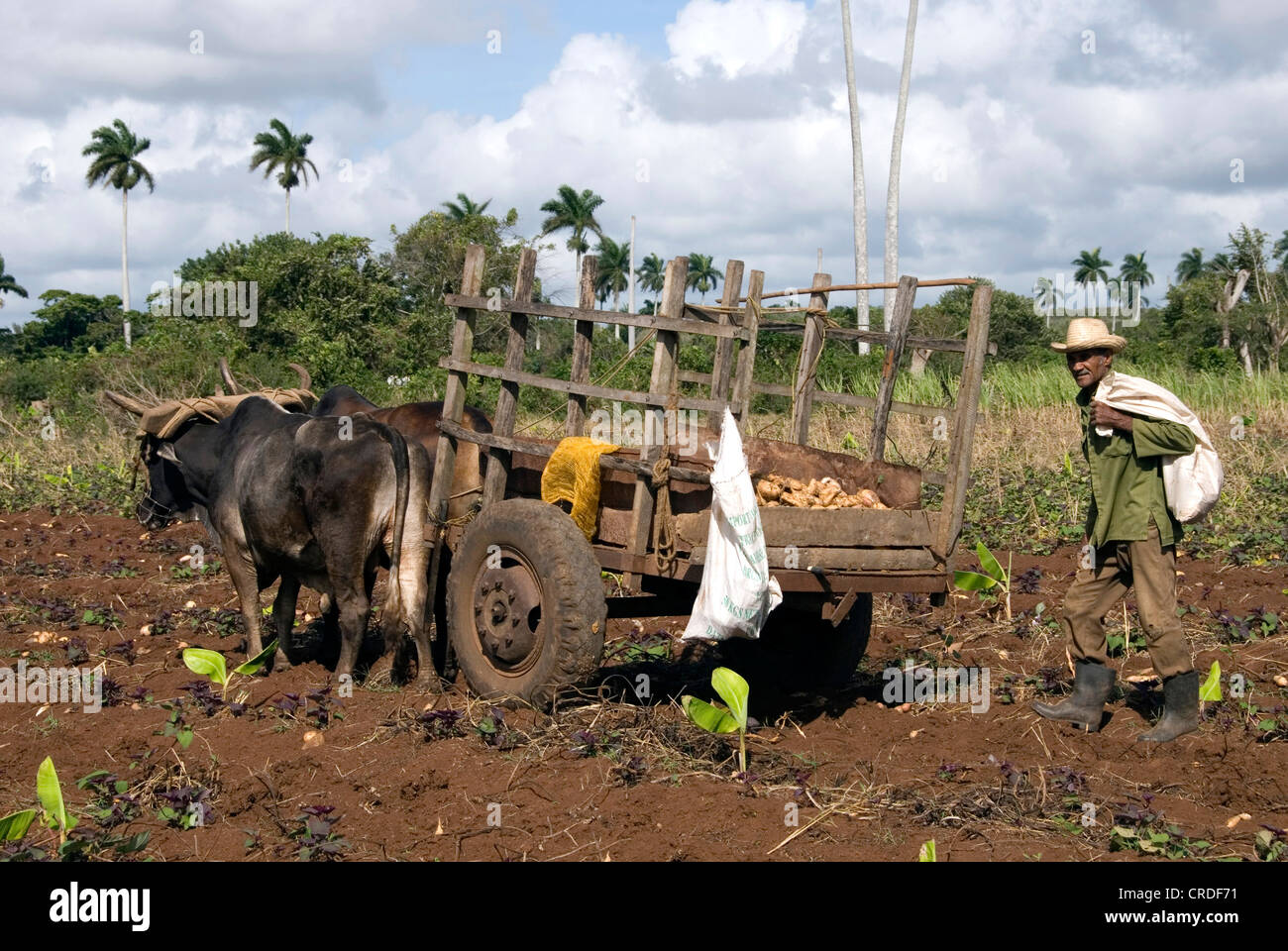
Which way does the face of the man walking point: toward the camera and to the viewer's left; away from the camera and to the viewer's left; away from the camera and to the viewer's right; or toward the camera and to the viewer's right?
toward the camera and to the viewer's left

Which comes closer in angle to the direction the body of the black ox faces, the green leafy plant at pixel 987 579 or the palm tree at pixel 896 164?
the palm tree

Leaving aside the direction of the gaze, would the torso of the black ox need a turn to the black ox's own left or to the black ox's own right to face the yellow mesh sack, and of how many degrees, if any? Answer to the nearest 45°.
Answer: approximately 180°

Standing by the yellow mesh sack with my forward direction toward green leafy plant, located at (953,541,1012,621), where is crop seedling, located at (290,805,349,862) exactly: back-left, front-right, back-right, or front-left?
back-right

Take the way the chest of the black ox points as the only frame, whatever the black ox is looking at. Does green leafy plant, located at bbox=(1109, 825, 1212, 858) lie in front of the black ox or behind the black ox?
behind

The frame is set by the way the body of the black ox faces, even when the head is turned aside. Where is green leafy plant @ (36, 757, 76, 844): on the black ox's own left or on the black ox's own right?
on the black ox's own left

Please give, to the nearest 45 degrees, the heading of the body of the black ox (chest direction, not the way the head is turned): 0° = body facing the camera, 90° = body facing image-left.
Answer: approximately 135°

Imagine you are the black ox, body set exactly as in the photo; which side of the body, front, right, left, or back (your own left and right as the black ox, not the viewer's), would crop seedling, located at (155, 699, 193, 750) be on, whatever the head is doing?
left

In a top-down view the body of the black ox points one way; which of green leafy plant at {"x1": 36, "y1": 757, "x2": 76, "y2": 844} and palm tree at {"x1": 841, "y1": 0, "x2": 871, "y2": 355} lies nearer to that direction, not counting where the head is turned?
the palm tree

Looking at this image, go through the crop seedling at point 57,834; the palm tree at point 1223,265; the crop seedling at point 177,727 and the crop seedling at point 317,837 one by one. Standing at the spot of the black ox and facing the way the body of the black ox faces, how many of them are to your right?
1

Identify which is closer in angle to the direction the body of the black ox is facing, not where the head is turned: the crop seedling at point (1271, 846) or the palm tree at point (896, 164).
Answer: the palm tree

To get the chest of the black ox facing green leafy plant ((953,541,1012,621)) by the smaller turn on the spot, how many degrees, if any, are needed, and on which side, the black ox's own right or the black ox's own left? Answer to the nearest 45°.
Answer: approximately 135° to the black ox's own right

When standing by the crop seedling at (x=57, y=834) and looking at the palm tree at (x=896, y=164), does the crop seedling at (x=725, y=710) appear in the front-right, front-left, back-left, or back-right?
front-right

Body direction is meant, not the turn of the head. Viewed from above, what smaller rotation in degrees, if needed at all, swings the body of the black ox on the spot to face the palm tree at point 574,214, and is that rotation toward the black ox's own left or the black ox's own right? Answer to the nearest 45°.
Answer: approximately 45° to the black ox's own right

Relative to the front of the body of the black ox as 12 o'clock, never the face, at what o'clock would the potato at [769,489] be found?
The potato is roughly at 6 o'clock from the black ox.

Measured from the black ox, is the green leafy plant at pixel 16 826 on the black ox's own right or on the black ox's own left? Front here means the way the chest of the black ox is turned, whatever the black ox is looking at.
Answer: on the black ox's own left

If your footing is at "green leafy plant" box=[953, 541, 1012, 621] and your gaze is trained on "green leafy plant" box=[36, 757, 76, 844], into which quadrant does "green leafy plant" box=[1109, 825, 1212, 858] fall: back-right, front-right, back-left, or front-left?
front-left
